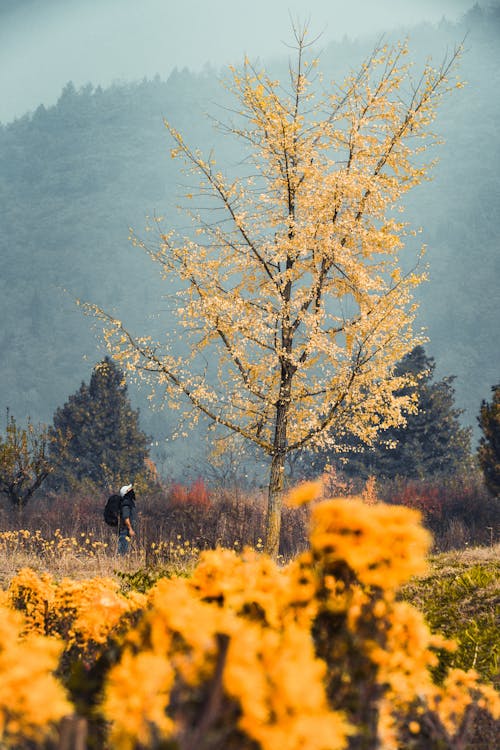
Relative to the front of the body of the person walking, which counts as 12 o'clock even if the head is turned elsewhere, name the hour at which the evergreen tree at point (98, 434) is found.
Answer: The evergreen tree is roughly at 9 o'clock from the person walking.

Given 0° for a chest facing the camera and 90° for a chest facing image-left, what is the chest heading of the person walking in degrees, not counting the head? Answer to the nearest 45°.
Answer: approximately 270°

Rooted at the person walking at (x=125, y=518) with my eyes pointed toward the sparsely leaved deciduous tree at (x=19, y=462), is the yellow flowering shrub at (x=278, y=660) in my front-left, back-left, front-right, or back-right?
back-left

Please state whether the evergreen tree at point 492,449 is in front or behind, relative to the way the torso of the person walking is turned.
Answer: in front

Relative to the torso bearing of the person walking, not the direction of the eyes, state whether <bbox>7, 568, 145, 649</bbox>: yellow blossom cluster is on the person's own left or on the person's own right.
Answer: on the person's own right

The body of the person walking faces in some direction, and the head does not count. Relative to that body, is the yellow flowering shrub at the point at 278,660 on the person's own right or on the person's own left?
on the person's own right

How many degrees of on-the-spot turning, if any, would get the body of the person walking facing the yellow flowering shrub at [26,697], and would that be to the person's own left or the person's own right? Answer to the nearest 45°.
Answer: approximately 90° to the person's own right
